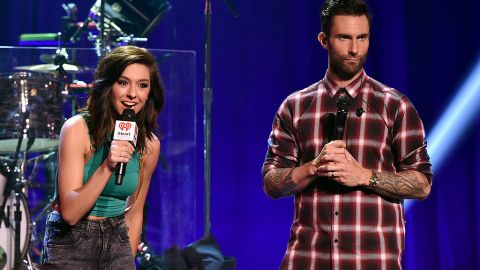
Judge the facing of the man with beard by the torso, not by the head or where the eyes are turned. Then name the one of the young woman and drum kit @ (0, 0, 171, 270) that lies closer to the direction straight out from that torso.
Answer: the young woman

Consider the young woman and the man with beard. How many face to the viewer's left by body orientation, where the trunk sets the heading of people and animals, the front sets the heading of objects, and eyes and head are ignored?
0

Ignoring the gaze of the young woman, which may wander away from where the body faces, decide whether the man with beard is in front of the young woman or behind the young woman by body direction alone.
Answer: in front

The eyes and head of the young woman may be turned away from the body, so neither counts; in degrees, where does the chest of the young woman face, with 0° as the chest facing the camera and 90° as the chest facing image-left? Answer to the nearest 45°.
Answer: approximately 315°

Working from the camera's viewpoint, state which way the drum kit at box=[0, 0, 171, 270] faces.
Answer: facing the viewer and to the left of the viewer

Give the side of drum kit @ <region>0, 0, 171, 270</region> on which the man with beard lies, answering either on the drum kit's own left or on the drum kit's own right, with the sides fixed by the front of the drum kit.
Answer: on the drum kit's own left

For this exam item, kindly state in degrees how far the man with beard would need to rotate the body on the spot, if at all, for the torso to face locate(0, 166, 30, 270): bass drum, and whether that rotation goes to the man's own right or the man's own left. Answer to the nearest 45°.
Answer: approximately 135° to the man's own right

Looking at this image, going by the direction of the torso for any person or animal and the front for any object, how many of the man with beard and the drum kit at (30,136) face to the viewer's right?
0

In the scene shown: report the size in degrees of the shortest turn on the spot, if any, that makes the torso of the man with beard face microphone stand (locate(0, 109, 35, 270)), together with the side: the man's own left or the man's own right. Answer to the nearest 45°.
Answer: approximately 135° to the man's own right
